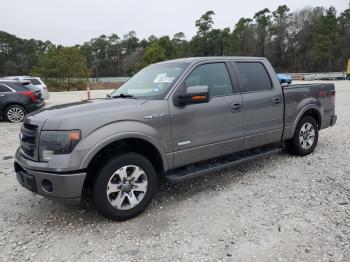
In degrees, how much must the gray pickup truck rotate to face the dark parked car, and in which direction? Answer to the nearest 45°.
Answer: approximately 90° to its right

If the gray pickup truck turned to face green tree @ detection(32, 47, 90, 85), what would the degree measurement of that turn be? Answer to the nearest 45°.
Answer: approximately 135° to its right

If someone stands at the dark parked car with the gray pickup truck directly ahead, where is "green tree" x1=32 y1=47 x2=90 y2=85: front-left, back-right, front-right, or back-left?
back-left

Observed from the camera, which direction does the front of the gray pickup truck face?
facing the viewer and to the left of the viewer

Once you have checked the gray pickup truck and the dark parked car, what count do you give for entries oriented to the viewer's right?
0
